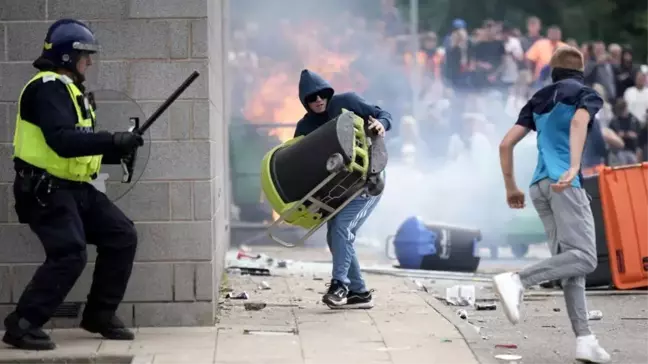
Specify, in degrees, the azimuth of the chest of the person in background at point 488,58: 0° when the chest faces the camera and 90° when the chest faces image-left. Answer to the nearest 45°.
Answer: approximately 0°

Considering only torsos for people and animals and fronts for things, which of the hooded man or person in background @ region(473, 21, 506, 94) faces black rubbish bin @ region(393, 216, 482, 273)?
the person in background

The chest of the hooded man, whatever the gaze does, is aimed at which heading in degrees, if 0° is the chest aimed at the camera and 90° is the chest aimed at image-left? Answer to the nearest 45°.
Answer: approximately 45°

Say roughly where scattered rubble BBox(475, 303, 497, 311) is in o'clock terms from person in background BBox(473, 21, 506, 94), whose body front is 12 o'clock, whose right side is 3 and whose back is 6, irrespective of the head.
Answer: The scattered rubble is roughly at 12 o'clock from the person in background.

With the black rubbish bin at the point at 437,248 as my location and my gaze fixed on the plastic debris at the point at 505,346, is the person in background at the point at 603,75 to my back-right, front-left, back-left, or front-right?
back-left

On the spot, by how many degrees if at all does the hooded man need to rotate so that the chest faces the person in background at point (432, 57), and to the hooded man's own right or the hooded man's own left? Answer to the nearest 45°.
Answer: approximately 135° to the hooded man's own right

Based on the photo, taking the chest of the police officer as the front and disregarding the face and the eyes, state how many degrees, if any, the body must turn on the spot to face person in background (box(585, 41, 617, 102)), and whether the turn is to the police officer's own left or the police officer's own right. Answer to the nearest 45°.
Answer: approximately 45° to the police officer's own left

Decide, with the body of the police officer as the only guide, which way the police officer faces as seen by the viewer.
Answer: to the viewer's right

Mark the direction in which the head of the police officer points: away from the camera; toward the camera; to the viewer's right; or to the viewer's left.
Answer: to the viewer's right

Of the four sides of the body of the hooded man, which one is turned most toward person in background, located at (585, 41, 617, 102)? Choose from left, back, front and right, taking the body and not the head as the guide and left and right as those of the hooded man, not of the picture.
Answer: back
